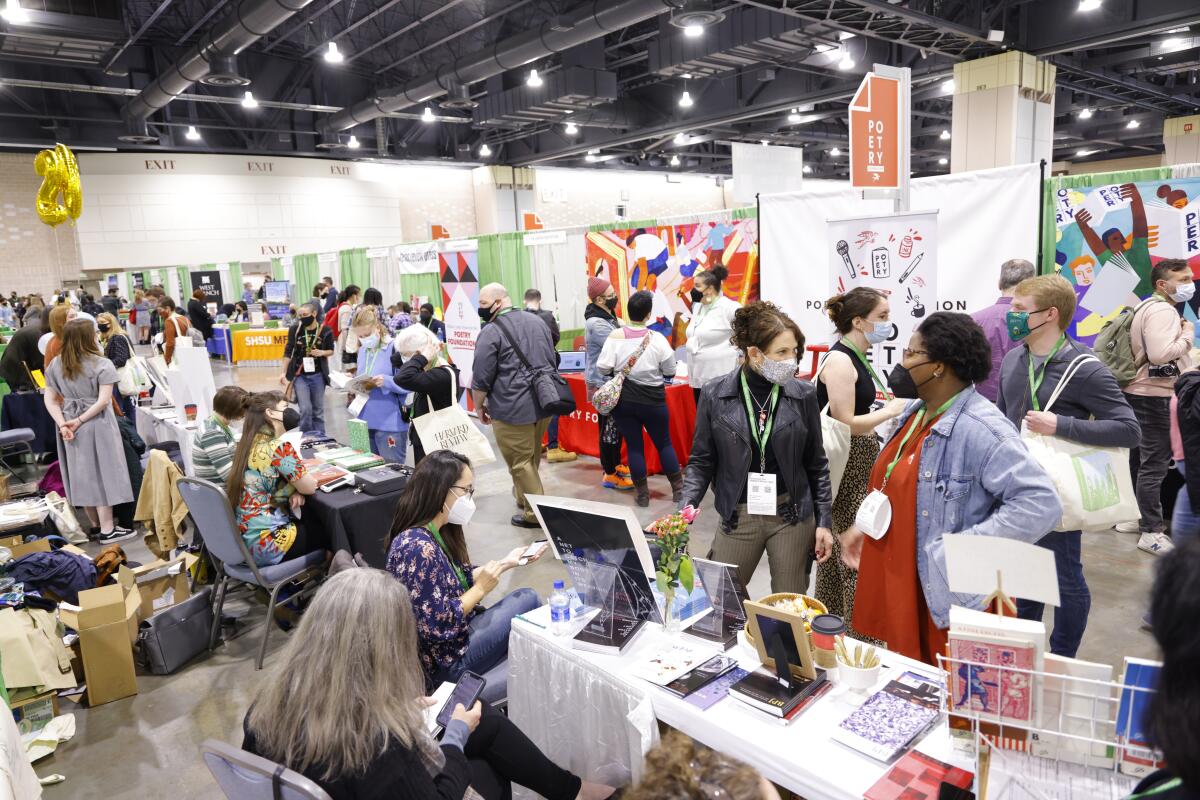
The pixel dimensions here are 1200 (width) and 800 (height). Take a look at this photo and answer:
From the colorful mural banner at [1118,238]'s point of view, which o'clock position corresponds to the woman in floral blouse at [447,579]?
The woman in floral blouse is roughly at 1 o'clock from the colorful mural banner.

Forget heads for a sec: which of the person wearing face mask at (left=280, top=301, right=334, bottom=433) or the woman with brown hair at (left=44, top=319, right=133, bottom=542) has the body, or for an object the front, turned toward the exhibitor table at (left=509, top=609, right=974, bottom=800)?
the person wearing face mask

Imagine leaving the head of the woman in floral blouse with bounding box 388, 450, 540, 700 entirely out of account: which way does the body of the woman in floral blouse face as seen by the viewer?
to the viewer's right

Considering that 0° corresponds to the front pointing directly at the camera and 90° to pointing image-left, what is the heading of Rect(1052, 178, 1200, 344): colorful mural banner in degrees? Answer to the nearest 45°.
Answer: approximately 0°

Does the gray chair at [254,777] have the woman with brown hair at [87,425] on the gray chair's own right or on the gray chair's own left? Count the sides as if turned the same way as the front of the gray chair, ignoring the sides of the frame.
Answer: on the gray chair's own left

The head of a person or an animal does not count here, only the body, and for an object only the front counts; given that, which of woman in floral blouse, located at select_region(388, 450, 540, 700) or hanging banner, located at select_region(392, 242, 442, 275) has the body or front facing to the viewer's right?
the woman in floral blouse

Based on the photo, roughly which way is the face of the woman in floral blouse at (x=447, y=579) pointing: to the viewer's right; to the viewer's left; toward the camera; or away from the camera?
to the viewer's right

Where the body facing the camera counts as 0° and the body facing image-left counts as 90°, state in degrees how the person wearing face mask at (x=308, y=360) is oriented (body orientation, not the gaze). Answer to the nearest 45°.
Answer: approximately 0°

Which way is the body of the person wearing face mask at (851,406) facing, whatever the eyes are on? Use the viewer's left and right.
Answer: facing to the right of the viewer

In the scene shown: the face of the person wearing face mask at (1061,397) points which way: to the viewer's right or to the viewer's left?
to the viewer's left

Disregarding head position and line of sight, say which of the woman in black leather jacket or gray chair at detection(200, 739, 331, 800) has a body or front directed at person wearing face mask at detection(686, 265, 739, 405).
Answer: the gray chair

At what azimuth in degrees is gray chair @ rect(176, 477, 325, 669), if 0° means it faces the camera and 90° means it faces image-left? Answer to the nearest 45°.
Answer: approximately 225°

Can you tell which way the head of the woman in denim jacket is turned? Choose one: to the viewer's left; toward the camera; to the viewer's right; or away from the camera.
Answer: to the viewer's left
